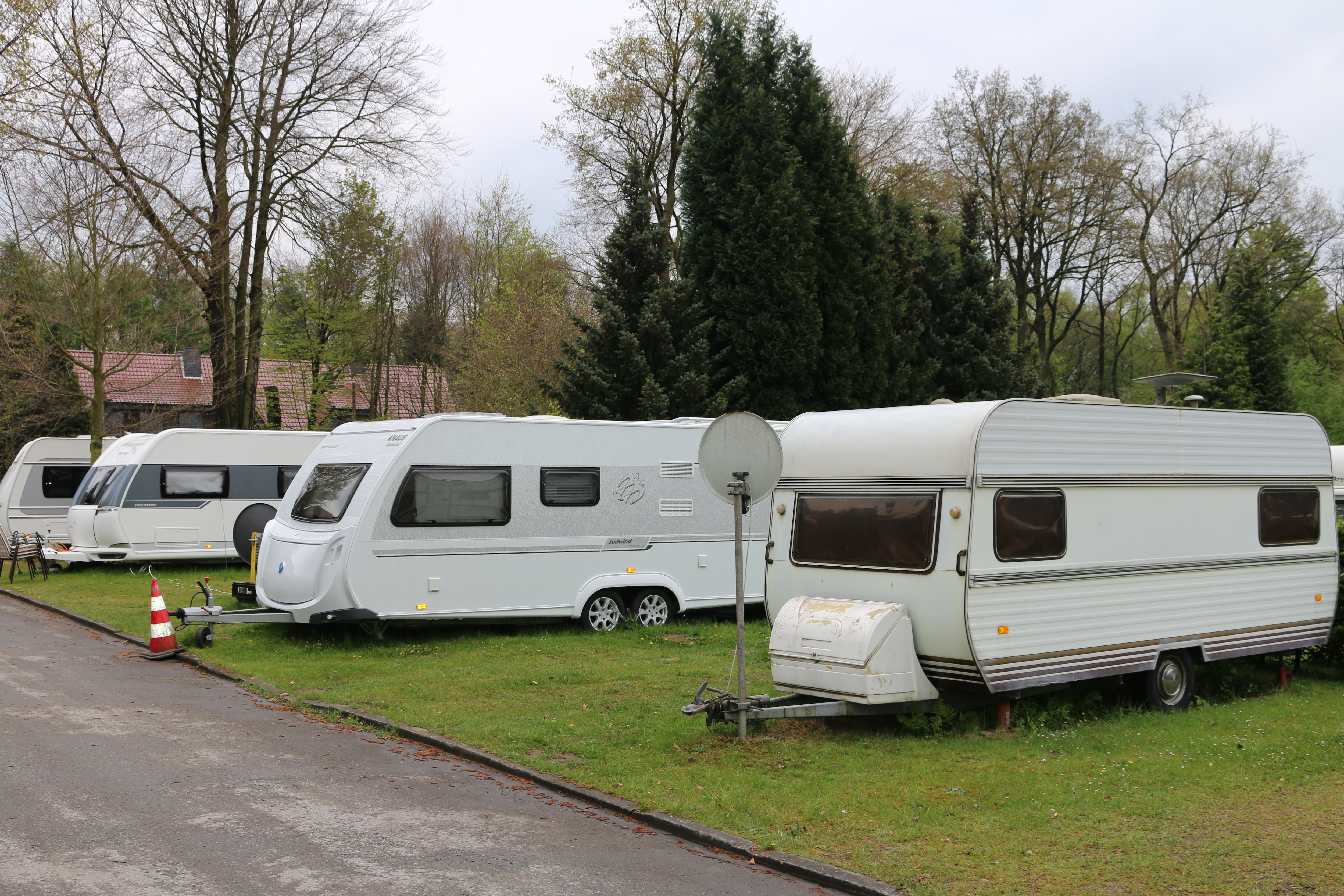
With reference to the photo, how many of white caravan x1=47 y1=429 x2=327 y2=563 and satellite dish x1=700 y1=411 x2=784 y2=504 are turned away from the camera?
1

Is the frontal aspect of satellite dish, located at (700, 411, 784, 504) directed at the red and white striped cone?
no

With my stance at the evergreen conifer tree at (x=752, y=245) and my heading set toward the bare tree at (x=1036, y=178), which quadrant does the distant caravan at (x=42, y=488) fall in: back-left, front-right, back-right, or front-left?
back-left

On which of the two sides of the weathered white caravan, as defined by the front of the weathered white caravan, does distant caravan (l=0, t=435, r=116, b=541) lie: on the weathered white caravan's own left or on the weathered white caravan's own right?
on the weathered white caravan's own right

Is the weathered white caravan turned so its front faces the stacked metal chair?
no

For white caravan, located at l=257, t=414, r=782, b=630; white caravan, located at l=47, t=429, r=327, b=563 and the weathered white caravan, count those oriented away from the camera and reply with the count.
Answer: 0

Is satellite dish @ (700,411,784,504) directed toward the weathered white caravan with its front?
no

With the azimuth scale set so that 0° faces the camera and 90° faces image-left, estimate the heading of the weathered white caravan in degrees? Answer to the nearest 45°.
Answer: approximately 45°

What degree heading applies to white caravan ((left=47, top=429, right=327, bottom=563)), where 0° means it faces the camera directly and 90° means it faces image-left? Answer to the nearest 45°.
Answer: approximately 45°

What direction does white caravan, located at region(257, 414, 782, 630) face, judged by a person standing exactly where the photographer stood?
facing the viewer and to the left of the viewer

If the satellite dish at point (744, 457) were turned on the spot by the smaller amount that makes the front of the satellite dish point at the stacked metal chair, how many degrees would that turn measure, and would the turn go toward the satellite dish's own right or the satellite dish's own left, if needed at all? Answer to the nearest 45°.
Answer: approximately 45° to the satellite dish's own left

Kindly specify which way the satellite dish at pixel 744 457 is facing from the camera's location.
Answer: facing away from the viewer

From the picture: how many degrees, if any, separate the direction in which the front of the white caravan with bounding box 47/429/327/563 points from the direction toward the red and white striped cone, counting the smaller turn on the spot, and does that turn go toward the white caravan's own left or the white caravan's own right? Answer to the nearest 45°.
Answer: approximately 45° to the white caravan's own left

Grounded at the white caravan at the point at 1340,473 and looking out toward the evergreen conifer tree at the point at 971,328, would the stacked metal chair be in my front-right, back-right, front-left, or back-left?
front-left
